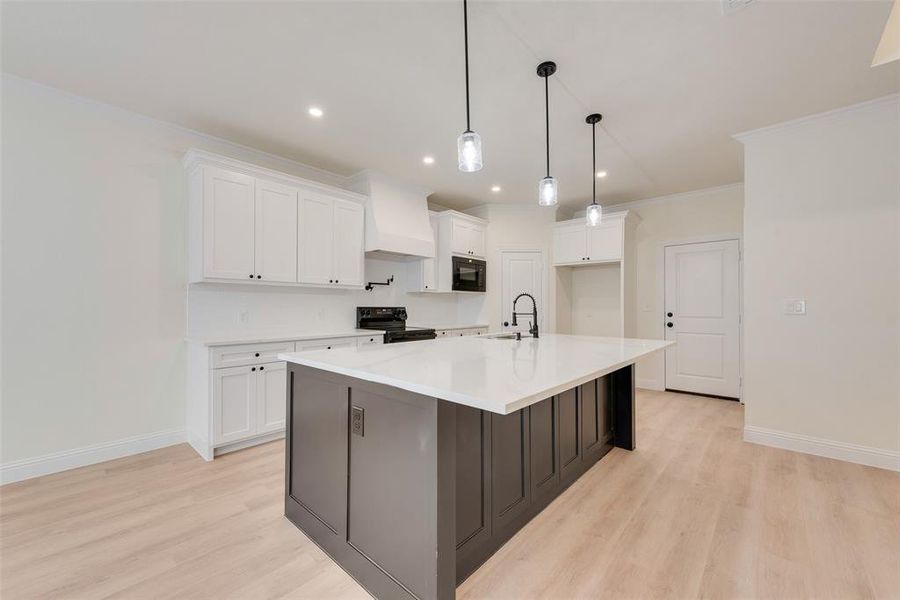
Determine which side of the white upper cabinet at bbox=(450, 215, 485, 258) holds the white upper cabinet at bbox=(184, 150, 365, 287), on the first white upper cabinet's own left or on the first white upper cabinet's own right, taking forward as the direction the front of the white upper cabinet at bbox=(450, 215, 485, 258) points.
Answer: on the first white upper cabinet's own right

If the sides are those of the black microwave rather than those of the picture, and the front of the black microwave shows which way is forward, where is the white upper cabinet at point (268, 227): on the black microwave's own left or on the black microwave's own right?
on the black microwave's own right

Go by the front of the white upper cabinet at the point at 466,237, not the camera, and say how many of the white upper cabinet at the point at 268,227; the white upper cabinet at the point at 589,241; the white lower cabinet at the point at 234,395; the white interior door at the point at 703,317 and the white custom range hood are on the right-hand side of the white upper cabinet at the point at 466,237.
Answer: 3

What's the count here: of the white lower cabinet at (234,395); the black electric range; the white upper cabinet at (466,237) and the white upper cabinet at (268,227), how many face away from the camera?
0

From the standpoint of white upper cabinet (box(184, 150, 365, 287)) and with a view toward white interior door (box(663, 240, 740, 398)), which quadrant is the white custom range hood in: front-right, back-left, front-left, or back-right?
front-left

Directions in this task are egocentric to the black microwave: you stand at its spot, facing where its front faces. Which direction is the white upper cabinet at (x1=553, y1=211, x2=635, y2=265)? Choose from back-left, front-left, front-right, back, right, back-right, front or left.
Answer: front-left

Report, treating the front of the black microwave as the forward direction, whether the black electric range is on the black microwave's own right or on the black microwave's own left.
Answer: on the black microwave's own right

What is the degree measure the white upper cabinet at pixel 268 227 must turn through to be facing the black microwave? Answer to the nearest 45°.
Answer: approximately 45° to its left

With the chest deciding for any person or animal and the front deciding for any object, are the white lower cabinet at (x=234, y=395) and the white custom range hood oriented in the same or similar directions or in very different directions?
same or similar directions

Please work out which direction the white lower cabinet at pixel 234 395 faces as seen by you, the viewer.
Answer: facing the viewer and to the right of the viewer

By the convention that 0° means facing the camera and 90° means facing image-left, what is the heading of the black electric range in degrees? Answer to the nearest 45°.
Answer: approximately 315°

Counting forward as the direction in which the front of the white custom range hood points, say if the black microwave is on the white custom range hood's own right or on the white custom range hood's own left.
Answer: on the white custom range hood's own left

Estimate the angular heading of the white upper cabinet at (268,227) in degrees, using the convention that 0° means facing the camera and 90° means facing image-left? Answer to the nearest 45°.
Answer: approximately 315°

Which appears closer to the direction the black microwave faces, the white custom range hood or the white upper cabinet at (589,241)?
the white upper cabinet

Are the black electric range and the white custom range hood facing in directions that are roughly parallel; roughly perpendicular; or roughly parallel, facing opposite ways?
roughly parallel

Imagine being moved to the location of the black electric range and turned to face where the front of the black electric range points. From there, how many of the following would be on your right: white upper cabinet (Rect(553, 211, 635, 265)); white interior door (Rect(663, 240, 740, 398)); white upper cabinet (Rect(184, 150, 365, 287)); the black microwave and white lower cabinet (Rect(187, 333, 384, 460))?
2
